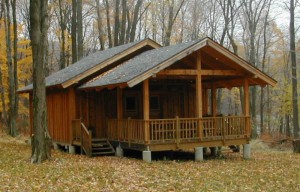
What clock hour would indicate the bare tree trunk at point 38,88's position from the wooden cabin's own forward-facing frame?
The bare tree trunk is roughly at 3 o'clock from the wooden cabin.

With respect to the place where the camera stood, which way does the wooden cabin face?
facing the viewer and to the right of the viewer
